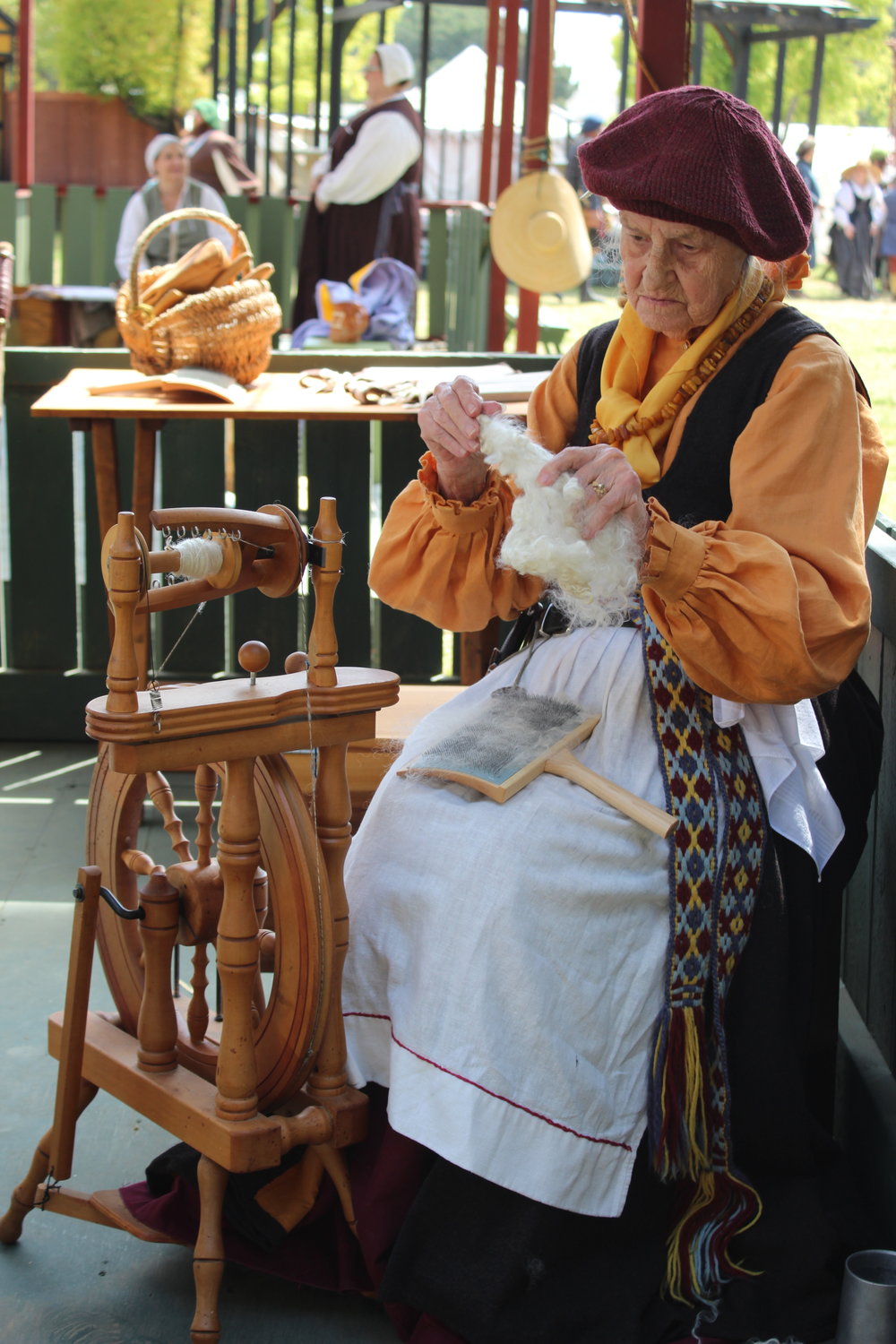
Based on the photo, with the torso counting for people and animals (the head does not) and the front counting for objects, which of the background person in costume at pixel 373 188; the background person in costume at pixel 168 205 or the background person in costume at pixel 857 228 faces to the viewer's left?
the background person in costume at pixel 373 188

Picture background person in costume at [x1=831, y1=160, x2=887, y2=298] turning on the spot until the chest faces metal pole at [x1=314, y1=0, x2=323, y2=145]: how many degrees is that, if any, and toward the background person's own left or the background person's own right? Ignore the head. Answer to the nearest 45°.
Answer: approximately 45° to the background person's own right

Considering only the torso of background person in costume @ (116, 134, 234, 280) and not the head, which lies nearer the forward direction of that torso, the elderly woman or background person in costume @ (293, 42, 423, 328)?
the elderly woman

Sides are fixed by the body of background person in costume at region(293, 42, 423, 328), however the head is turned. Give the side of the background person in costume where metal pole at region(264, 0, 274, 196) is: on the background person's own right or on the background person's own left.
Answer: on the background person's own right

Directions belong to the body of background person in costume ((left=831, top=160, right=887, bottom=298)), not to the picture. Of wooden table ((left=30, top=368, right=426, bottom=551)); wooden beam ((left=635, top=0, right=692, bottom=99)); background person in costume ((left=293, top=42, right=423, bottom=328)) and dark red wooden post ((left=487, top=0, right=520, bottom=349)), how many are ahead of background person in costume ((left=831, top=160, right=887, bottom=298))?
4

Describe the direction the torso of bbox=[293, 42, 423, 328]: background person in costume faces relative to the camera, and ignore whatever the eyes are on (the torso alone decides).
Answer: to the viewer's left

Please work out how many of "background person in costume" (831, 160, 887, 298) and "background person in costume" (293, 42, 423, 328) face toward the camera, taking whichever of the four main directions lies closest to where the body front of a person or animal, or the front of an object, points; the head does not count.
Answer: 1
